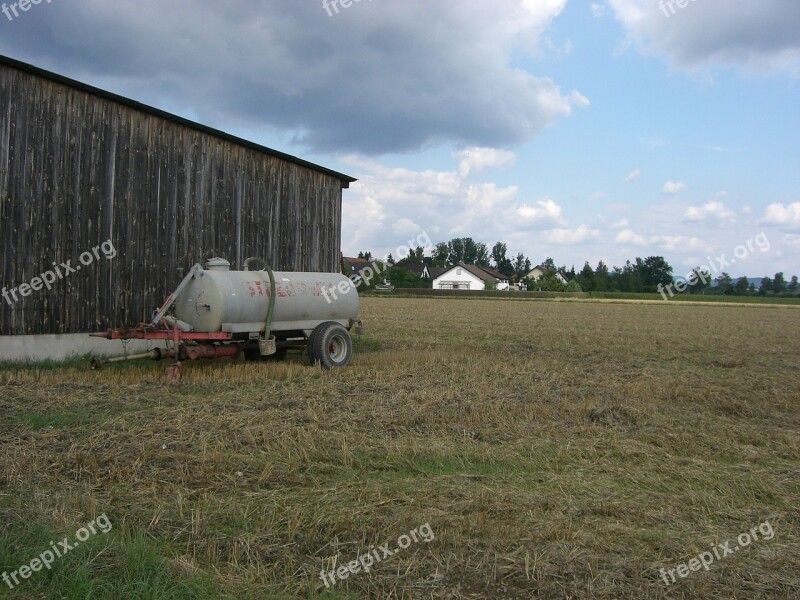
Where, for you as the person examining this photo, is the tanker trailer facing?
facing the viewer and to the left of the viewer
